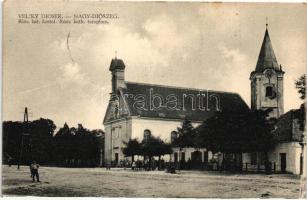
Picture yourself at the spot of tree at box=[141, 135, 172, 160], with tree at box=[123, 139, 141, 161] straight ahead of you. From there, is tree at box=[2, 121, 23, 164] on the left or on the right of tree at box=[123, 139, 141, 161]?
left

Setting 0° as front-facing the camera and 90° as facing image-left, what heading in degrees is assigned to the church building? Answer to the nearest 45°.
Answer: approximately 45°

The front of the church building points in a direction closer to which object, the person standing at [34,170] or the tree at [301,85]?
the person standing
